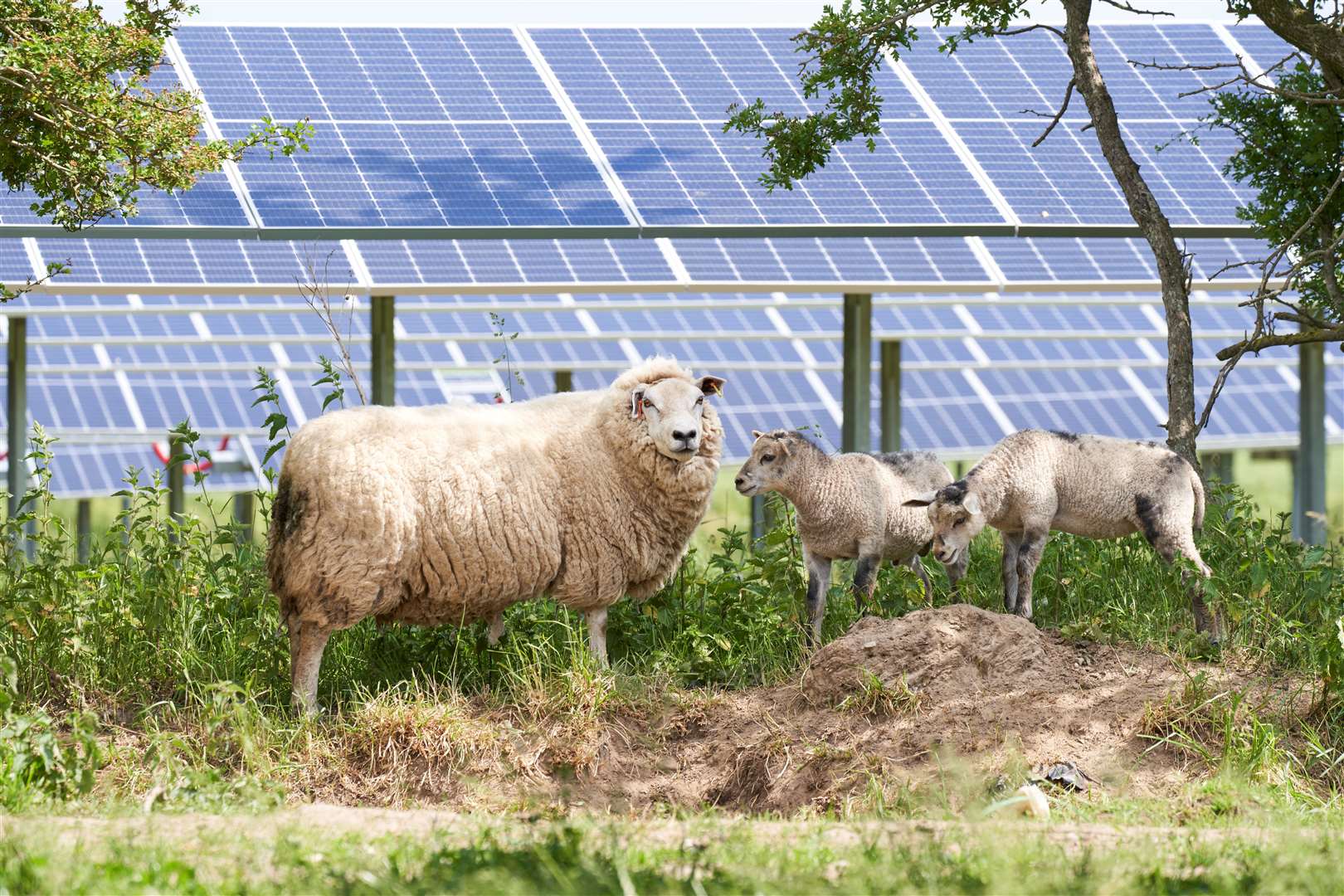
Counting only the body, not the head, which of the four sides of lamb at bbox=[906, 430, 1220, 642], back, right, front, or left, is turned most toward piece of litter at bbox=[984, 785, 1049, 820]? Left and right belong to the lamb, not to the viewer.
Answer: left

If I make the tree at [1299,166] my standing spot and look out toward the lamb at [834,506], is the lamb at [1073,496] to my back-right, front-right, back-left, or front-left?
front-left

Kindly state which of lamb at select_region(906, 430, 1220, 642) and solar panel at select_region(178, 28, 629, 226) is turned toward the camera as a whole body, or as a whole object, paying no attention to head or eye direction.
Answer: the solar panel

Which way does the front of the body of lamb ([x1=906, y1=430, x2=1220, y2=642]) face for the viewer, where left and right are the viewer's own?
facing to the left of the viewer

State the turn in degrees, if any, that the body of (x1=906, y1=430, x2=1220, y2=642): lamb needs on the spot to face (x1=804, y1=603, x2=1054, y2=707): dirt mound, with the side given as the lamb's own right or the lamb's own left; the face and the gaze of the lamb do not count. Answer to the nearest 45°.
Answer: approximately 45° to the lamb's own left

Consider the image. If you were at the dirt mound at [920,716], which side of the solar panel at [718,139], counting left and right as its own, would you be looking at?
front

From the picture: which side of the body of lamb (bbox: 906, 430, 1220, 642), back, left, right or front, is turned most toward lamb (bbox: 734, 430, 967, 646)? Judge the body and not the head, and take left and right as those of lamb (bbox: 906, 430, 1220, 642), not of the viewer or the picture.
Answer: front

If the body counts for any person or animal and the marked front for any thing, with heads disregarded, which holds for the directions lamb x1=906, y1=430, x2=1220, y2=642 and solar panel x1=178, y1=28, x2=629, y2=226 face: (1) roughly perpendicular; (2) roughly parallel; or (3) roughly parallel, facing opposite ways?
roughly perpendicular

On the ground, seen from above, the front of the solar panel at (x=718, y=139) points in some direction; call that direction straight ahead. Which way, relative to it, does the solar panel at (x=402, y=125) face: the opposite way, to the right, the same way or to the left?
the same way

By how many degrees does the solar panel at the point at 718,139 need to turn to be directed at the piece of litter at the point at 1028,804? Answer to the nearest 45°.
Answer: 0° — it already faces it

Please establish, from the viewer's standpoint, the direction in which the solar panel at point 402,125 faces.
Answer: facing the viewer

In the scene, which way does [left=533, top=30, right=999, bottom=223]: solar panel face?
toward the camera

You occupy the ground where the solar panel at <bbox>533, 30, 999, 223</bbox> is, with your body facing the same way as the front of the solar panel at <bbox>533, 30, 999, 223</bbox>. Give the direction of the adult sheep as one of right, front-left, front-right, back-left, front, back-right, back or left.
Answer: front

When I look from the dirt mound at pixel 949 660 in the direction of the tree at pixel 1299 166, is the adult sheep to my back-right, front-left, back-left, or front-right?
back-left
